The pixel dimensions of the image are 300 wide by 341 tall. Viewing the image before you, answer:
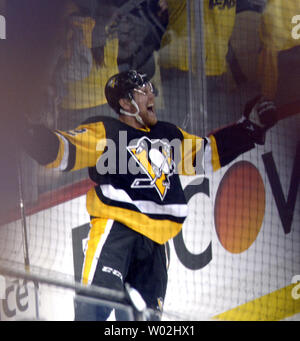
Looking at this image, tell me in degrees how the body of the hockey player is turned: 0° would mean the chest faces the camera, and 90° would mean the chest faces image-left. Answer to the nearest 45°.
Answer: approximately 315°

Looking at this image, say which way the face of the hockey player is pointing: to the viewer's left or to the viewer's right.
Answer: to the viewer's right

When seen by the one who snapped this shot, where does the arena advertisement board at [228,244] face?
facing the viewer and to the left of the viewer

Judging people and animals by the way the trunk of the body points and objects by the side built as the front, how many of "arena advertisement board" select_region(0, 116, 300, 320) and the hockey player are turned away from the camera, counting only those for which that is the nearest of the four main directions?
0
